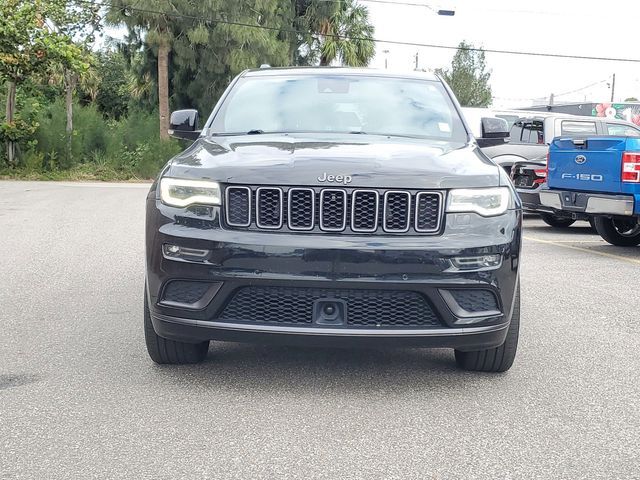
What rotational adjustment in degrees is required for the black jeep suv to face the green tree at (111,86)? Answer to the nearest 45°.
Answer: approximately 180°

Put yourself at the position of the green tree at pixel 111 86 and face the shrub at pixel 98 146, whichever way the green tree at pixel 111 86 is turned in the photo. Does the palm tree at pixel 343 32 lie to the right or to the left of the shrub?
left

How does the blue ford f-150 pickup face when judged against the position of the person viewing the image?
facing away from the viewer and to the right of the viewer

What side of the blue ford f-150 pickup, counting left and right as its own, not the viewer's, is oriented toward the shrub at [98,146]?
left

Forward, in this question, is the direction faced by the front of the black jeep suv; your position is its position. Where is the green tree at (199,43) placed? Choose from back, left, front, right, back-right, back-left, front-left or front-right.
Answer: back

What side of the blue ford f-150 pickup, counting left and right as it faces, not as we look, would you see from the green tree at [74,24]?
left

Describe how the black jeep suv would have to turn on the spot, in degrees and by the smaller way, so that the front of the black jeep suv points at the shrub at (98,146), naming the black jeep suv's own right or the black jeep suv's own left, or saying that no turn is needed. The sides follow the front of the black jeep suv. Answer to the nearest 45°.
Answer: approximately 180°

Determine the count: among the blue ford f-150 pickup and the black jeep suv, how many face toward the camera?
1

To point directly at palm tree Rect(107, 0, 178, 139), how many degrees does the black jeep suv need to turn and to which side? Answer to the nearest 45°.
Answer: approximately 180°

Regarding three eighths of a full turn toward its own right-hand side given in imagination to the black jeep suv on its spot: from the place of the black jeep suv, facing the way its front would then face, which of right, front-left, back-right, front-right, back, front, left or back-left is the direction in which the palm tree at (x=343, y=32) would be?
front-right

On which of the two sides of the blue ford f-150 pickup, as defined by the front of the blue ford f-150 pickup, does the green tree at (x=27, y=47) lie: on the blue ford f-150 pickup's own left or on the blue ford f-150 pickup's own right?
on the blue ford f-150 pickup's own left
